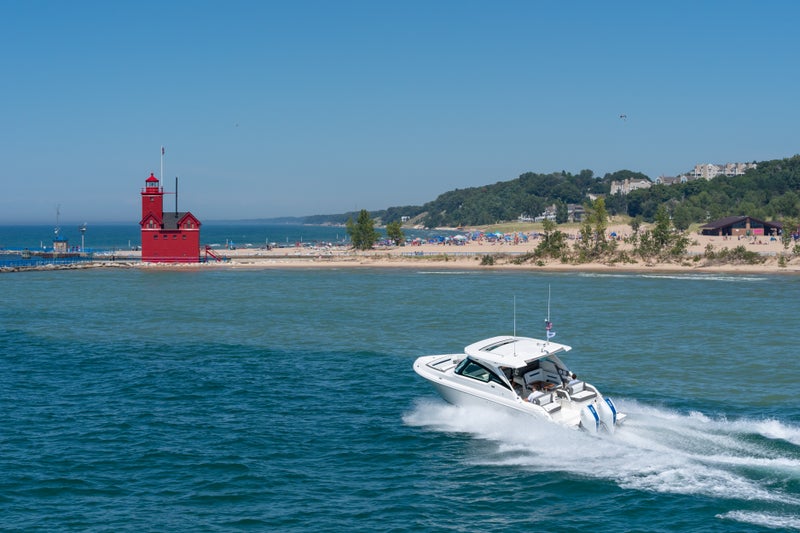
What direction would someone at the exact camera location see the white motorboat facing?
facing away from the viewer and to the left of the viewer
